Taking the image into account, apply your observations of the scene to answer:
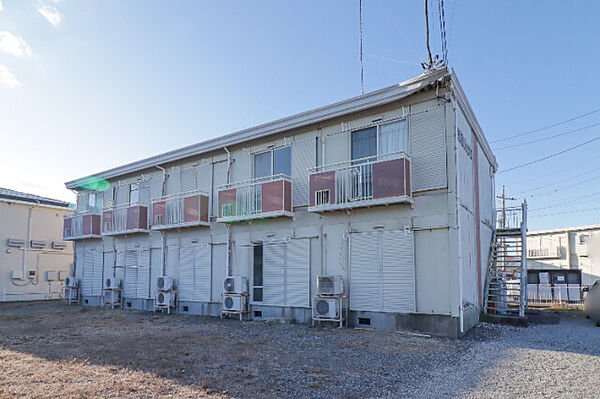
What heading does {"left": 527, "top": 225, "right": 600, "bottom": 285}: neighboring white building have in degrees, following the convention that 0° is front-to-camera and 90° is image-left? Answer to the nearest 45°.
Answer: approximately 45°

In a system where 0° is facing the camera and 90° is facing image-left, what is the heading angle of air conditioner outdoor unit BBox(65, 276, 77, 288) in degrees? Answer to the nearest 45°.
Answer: approximately 45°

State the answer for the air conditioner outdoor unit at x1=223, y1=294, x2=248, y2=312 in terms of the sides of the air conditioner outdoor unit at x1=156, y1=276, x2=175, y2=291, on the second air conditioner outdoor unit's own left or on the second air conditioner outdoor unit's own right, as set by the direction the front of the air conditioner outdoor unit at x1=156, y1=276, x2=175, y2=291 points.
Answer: on the second air conditioner outdoor unit's own left

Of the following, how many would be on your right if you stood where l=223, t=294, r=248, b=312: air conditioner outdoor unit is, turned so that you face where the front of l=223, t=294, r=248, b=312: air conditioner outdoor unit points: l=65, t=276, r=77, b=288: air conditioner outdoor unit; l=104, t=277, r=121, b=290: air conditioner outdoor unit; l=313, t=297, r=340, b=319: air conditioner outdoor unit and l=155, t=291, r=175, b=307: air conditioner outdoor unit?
3

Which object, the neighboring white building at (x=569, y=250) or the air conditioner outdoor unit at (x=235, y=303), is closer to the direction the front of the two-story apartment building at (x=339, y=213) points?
the air conditioner outdoor unit

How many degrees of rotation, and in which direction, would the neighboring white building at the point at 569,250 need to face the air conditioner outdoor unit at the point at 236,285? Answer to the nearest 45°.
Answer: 0° — it already faces it

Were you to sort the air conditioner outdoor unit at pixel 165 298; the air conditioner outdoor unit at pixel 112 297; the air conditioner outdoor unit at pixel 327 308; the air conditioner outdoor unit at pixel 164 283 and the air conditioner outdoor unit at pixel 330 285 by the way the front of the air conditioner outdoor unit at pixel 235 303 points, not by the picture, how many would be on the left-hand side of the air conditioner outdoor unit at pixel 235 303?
2

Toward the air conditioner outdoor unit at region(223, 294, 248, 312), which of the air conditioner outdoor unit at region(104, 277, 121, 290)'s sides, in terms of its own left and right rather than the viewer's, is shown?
left

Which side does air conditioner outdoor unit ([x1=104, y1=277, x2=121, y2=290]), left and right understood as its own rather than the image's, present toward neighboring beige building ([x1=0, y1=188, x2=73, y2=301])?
right
